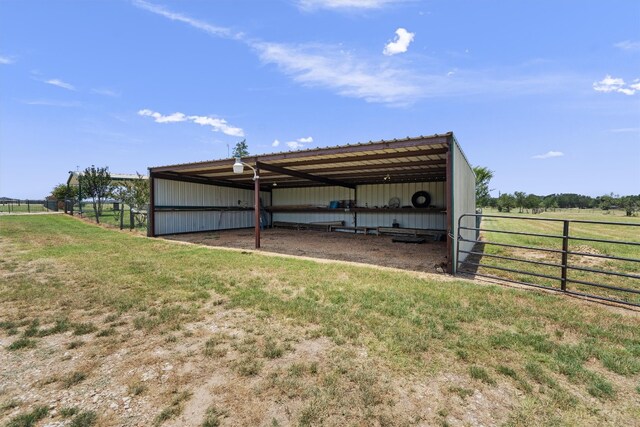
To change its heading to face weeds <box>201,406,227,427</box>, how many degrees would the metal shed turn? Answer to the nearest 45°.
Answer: approximately 45° to its left

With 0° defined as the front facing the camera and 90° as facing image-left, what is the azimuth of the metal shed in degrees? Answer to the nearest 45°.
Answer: approximately 45°

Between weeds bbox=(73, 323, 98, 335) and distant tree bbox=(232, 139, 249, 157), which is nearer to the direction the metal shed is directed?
the weeds

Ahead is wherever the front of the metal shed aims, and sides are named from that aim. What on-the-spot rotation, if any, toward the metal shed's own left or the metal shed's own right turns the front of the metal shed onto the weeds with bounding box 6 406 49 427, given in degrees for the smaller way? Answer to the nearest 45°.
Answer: approximately 45° to the metal shed's own left

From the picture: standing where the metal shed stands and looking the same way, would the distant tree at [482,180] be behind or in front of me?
behind

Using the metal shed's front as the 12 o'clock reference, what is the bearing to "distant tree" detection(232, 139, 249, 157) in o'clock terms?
The distant tree is roughly at 4 o'clock from the metal shed.

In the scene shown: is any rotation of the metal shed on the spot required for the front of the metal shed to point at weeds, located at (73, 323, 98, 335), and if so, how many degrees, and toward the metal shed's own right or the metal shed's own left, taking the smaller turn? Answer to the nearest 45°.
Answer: approximately 45° to the metal shed's own left

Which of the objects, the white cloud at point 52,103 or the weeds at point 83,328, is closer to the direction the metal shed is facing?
the weeds

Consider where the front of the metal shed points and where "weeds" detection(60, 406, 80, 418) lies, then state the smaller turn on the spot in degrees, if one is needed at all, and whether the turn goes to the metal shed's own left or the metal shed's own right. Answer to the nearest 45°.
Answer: approximately 45° to the metal shed's own left

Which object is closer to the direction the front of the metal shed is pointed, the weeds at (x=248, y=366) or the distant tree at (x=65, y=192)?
the weeds
